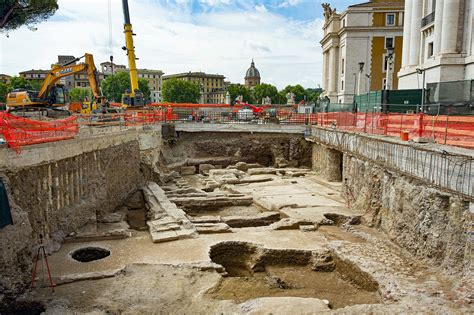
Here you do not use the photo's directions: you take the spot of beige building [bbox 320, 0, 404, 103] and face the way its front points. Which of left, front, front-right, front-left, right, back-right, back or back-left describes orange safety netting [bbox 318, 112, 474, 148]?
left

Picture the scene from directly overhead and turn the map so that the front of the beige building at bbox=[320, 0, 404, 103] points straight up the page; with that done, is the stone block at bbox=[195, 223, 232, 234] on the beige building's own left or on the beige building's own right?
on the beige building's own left

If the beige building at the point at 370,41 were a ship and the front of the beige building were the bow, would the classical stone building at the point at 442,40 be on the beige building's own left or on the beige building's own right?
on the beige building's own left

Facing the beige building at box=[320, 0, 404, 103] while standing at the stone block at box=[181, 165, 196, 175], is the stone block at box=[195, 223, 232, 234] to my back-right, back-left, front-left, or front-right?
back-right

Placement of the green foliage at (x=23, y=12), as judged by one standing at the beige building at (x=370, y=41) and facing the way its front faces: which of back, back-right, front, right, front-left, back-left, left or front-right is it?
front-left

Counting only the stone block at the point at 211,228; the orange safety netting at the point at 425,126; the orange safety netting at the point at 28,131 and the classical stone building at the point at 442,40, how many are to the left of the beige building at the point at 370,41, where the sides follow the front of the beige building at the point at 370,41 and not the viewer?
4

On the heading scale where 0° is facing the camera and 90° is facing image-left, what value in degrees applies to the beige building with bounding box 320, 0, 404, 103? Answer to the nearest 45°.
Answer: approximately 90°
